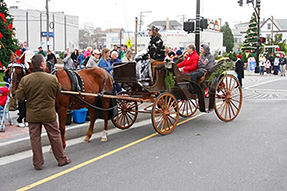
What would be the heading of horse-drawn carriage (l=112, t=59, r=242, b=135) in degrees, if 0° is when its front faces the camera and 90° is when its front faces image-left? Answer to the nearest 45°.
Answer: approximately 45°

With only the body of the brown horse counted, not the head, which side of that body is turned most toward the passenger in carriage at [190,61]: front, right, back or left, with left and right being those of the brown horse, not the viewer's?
back

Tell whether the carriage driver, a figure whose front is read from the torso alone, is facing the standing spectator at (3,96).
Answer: yes

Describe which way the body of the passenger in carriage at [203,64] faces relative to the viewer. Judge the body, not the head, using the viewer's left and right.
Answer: facing the viewer and to the left of the viewer

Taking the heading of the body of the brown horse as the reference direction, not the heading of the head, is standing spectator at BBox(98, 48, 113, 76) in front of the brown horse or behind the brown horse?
behind

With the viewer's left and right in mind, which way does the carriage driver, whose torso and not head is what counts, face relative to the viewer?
facing to the left of the viewer

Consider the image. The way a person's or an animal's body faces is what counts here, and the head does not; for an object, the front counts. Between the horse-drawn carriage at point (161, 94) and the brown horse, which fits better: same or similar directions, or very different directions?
same or similar directions

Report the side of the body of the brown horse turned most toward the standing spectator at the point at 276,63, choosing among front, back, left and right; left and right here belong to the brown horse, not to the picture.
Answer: back
